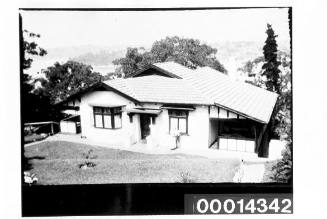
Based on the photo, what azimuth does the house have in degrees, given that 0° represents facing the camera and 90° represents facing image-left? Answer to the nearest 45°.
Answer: approximately 0°

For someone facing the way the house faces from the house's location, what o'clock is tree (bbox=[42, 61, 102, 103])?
The tree is roughly at 3 o'clock from the house.

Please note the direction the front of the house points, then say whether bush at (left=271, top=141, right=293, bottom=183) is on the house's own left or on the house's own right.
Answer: on the house's own left
